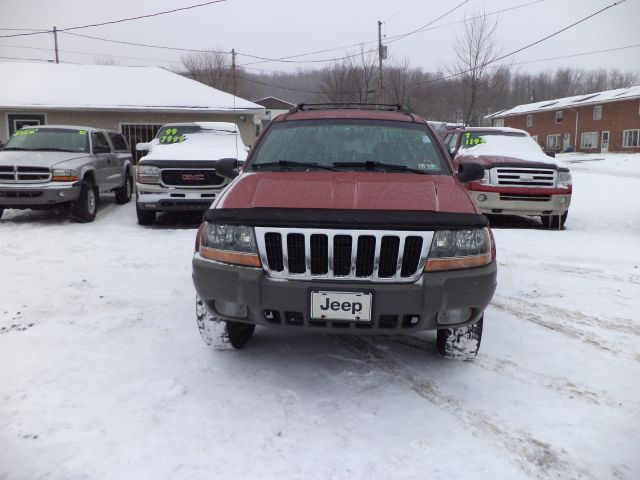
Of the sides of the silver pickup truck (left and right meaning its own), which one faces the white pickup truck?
left

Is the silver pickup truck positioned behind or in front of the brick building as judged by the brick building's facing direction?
in front

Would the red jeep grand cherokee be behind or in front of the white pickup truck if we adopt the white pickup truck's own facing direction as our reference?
in front

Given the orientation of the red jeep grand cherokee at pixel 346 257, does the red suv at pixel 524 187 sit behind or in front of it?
behind

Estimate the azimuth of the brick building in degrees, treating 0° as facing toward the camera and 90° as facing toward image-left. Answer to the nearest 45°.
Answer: approximately 45°

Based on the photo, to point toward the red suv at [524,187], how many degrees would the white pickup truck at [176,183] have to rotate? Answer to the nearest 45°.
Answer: approximately 90° to its left

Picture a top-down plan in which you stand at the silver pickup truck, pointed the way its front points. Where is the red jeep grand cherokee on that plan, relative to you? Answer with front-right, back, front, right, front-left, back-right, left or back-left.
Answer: front-left

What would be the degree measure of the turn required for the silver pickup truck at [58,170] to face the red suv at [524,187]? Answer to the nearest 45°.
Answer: approximately 90° to its left

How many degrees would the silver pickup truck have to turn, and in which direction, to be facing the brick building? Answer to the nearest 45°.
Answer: approximately 180°

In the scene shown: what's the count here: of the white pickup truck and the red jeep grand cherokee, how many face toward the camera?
2

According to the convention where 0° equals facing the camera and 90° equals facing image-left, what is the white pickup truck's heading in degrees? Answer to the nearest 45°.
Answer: approximately 0°

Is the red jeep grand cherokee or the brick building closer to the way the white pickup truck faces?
the red jeep grand cherokee
